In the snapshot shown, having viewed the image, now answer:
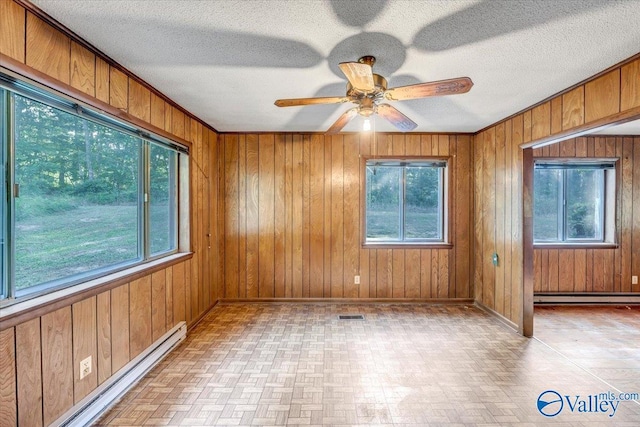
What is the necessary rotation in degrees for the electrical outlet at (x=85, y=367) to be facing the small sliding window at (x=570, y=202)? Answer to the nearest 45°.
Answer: approximately 45° to its left

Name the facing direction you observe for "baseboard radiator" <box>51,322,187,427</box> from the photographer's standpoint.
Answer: facing the viewer and to the right of the viewer

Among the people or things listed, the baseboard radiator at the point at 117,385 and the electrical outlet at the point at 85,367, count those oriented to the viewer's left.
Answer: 0

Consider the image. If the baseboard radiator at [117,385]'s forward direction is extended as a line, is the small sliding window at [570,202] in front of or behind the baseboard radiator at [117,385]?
in front
